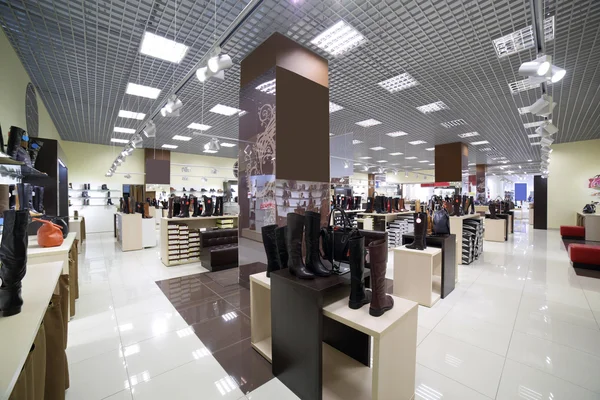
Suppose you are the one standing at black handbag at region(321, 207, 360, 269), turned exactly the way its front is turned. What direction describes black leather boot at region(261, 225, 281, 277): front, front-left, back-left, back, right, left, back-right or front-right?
right

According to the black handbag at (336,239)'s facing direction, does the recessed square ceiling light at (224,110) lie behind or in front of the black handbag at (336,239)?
behind

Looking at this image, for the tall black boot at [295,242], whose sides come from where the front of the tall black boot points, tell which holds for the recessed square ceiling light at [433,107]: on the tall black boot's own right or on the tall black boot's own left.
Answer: on the tall black boot's own left

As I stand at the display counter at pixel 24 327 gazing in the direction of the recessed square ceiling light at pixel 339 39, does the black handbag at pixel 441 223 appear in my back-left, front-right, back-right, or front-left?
front-right

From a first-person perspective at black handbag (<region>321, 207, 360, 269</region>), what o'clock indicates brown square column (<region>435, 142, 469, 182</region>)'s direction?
The brown square column is roughly at 7 o'clock from the black handbag.

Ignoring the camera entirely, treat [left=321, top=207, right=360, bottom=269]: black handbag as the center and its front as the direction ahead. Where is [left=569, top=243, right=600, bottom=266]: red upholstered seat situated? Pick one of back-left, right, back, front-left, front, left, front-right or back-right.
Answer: back-left

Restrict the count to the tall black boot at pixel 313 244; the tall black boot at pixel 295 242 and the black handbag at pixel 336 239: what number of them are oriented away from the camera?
0

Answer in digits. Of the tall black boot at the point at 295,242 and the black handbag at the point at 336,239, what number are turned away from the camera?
0

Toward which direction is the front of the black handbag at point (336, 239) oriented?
toward the camera

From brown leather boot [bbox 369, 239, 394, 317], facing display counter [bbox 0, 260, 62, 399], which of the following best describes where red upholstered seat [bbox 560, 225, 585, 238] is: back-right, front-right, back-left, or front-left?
back-right

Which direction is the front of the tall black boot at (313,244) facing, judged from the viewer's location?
facing the viewer and to the right of the viewer
